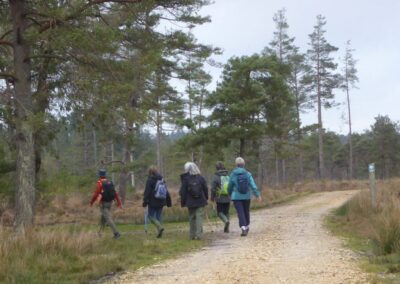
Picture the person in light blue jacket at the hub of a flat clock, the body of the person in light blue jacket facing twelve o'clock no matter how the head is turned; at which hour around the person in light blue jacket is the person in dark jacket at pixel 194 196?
The person in dark jacket is roughly at 8 o'clock from the person in light blue jacket.

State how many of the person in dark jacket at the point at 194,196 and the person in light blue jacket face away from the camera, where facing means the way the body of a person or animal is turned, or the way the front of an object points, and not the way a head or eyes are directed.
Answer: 2

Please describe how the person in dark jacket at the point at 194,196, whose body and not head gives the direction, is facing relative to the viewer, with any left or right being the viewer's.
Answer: facing away from the viewer

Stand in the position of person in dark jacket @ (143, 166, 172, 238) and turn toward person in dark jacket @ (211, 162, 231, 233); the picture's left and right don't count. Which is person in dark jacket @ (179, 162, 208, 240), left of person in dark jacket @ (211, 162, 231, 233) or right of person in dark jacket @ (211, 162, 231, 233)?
right

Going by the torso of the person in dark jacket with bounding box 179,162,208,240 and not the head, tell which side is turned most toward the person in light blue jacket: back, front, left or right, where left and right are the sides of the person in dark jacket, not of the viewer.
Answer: right

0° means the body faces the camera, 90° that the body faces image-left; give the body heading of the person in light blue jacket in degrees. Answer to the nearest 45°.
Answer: approximately 180°

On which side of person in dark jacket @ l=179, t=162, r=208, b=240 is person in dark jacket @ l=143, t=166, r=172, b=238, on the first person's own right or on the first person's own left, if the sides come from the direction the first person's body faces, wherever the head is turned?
on the first person's own left
